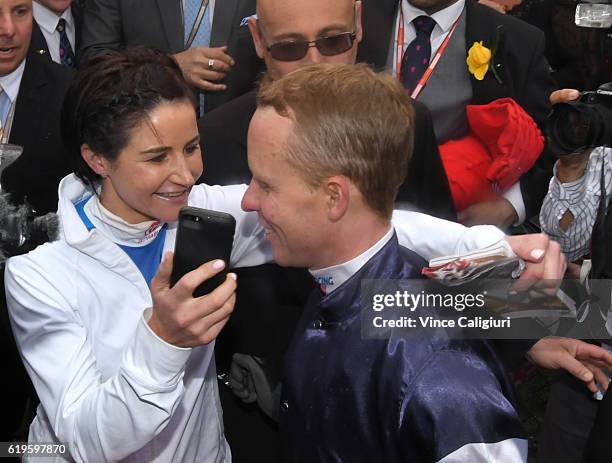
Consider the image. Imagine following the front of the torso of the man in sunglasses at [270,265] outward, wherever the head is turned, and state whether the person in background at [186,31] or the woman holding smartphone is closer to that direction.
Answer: the woman holding smartphone

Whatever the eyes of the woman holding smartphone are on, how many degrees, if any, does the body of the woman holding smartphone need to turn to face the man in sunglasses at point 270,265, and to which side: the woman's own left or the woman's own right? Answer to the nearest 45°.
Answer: approximately 90° to the woman's own left

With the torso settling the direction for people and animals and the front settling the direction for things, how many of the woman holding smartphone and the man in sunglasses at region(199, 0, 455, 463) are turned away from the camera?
0

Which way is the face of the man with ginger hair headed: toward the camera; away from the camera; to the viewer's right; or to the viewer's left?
to the viewer's left

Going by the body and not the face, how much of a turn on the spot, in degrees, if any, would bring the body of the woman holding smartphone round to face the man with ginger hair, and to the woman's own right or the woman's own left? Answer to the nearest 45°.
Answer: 0° — they already face them

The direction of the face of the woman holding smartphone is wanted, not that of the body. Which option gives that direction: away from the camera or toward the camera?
toward the camera

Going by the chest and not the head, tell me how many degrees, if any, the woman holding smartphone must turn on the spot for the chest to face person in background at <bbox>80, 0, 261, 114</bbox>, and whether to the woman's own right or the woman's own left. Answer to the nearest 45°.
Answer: approximately 135° to the woman's own left

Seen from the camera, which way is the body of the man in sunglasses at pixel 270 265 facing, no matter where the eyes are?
toward the camera

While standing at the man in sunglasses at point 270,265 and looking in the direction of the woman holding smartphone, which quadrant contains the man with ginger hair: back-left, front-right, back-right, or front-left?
front-left

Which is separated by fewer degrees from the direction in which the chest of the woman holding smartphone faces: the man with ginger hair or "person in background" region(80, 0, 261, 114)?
the man with ginger hair

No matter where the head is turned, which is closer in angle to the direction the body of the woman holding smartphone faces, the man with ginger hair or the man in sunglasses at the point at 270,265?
the man with ginger hair

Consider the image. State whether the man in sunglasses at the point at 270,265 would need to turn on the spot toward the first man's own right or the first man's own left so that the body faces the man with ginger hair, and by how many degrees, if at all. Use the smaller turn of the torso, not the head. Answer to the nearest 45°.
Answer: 0° — they already face them

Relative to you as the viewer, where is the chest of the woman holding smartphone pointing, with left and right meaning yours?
facing the viewer and to the right of the viewer

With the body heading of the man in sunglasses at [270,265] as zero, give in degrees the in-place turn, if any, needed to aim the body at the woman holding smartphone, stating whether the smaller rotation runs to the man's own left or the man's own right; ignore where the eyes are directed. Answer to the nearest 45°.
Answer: approximately 45° to the man's own right

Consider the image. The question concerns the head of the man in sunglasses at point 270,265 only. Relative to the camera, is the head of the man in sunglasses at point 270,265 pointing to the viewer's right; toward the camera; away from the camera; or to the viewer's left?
toward the camera

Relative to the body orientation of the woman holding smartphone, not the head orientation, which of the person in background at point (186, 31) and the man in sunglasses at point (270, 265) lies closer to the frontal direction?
the man in sunglasses
